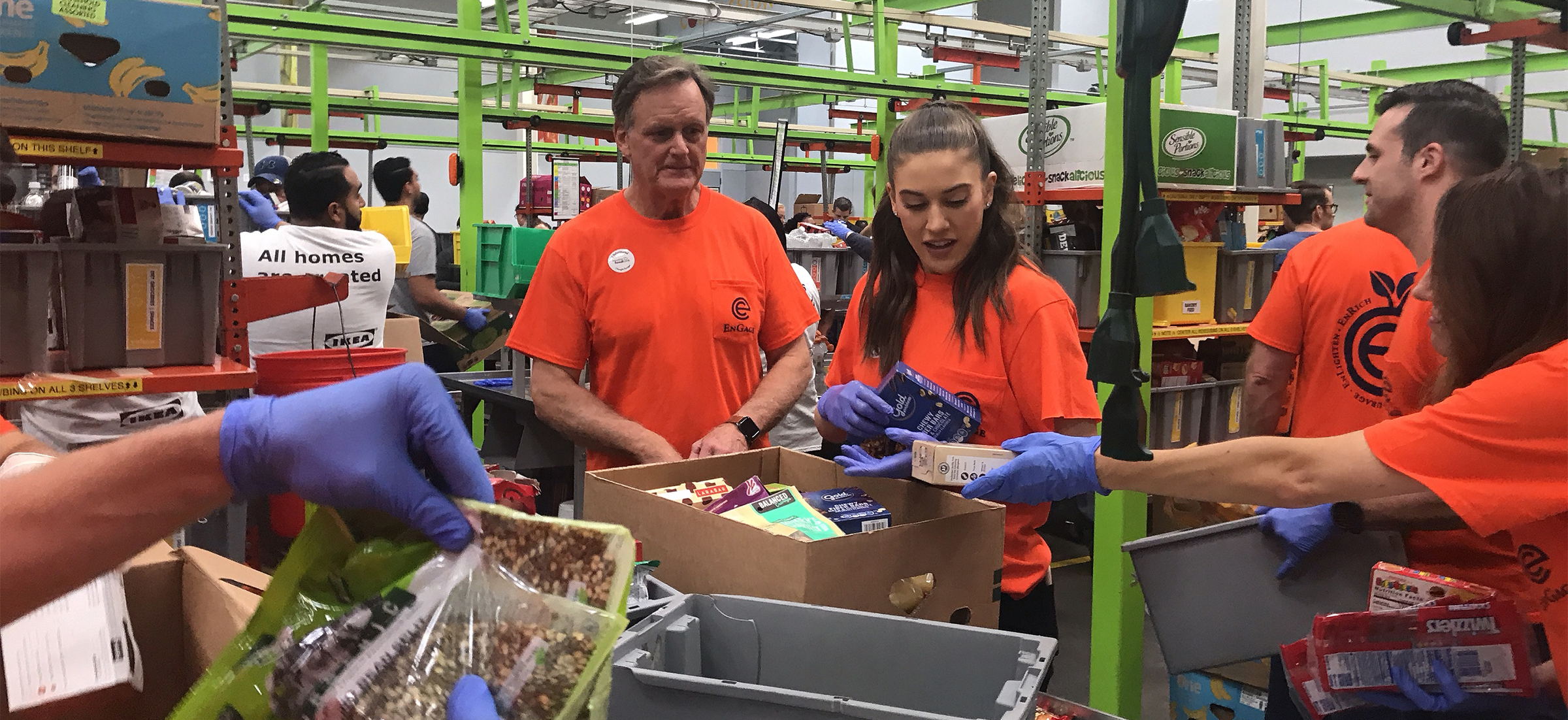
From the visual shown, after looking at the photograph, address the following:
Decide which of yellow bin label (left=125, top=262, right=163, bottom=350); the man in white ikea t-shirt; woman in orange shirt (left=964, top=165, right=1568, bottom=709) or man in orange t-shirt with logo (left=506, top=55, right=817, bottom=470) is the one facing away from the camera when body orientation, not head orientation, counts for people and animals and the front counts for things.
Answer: the man in white ikea t-shirt

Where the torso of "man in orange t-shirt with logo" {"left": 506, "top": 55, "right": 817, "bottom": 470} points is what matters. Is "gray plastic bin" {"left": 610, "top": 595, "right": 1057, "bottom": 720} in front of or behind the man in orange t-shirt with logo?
in front

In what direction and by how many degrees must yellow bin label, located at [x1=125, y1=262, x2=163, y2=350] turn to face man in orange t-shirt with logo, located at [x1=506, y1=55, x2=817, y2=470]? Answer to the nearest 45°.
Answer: approximately 45° to its left

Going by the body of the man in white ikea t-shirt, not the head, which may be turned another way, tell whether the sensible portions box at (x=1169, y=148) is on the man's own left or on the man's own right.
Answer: on the man's own right

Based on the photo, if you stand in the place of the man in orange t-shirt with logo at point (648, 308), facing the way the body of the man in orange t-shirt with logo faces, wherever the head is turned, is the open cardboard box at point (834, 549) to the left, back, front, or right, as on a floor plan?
front

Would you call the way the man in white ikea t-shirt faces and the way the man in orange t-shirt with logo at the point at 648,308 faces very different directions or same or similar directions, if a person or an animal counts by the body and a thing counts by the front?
very different directions

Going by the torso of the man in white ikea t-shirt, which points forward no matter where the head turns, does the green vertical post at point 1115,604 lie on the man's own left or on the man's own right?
on the man's own right

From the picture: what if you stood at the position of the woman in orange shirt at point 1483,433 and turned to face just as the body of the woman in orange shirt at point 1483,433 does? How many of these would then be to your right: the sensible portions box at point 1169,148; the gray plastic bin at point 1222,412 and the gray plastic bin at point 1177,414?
3

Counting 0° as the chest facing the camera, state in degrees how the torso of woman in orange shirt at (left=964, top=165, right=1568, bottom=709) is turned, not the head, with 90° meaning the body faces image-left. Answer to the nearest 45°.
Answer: approximately 90°

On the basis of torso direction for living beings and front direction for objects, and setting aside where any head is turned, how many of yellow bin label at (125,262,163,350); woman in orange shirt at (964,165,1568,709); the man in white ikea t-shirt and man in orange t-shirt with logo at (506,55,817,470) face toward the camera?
2

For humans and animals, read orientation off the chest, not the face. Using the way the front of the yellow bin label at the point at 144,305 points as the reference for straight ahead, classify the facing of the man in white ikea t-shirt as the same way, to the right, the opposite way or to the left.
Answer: the opposite way

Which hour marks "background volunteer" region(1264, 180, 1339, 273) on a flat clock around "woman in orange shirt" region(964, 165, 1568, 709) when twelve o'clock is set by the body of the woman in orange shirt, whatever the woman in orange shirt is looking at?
The background volunteer is roughly at 3 o'clock from the woman in orange shirt.

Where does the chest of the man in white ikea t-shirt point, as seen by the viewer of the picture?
away from the camera
